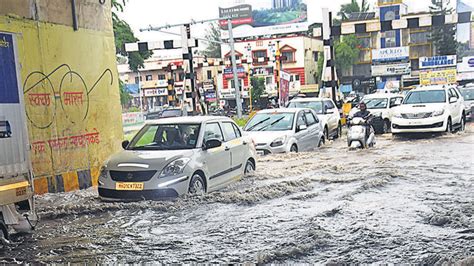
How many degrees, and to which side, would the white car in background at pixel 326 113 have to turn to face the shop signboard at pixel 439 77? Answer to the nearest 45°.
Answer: approximately 180°

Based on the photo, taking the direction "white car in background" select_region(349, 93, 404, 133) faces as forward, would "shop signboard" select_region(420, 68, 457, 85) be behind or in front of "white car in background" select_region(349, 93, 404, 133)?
behind

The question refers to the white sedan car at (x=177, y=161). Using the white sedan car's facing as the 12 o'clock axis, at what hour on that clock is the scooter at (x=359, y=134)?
The scooter is roughly at 6 o'clock from the white sedan car.

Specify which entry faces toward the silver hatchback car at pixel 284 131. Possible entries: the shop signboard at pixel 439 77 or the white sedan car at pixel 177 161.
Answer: the shop signboard

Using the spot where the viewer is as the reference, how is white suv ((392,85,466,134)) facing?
facing the viewer and to the left of the viewer

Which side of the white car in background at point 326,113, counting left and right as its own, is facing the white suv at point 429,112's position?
left

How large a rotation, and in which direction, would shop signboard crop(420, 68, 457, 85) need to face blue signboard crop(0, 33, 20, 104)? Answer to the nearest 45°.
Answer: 0° — it already faces it

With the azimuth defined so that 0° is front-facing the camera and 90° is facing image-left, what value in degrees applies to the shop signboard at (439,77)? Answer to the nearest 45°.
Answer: approximately 0°

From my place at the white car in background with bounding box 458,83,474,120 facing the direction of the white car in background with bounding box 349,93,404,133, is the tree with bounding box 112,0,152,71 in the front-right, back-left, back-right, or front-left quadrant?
front-right

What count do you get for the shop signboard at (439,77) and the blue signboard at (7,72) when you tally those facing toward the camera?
2

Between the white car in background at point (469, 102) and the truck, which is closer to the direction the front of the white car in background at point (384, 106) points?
the truck

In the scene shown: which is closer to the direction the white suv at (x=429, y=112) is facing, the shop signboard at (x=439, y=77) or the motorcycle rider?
the motorcycle rider

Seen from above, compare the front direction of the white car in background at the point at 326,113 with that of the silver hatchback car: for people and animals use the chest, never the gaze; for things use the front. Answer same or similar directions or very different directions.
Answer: same or similar directions
